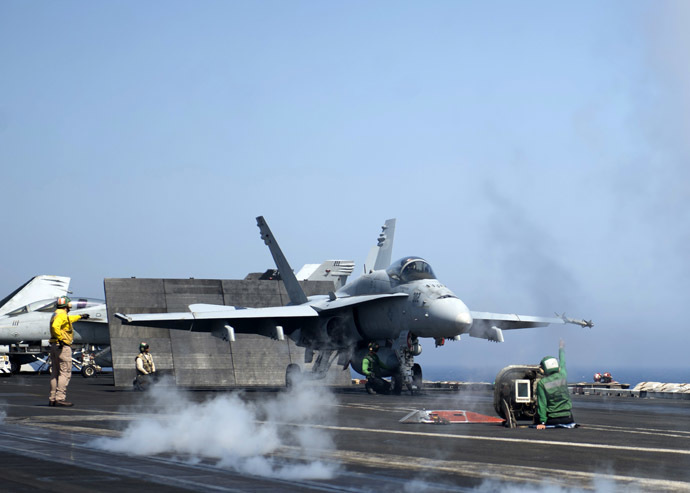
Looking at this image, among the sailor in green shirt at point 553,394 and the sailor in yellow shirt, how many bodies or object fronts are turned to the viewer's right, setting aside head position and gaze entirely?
1

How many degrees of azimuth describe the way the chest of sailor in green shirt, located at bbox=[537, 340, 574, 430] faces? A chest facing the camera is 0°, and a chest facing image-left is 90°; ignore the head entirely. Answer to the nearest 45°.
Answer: approximately 135°

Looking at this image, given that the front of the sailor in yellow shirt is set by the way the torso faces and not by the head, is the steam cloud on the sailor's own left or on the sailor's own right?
on the sailor's own right

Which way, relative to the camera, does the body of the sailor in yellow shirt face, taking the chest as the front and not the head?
to the viewer's right

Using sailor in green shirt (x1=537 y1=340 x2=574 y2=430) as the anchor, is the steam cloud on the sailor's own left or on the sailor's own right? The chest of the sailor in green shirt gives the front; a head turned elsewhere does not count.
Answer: on the sailor's own left

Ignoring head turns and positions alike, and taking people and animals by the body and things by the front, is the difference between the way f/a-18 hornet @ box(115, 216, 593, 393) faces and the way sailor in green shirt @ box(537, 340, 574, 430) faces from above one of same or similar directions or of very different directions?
very different directions

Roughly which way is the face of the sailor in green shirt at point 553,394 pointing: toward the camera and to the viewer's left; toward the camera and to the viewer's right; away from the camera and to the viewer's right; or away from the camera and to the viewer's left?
away from the camera and to the viewer's left

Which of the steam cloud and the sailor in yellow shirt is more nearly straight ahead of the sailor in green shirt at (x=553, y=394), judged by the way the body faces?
the sailor in yellow shirt
